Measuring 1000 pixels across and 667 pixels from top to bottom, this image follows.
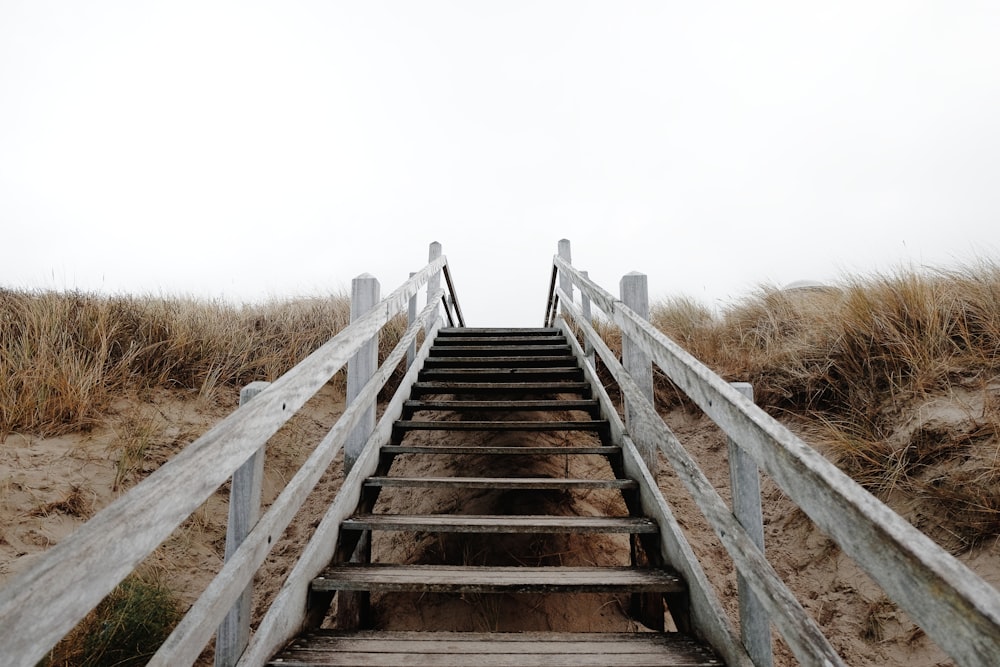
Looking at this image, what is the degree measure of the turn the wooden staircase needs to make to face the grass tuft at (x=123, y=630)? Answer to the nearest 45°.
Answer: approximately 90° to its right

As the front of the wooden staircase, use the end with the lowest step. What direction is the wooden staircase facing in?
toward the camera
